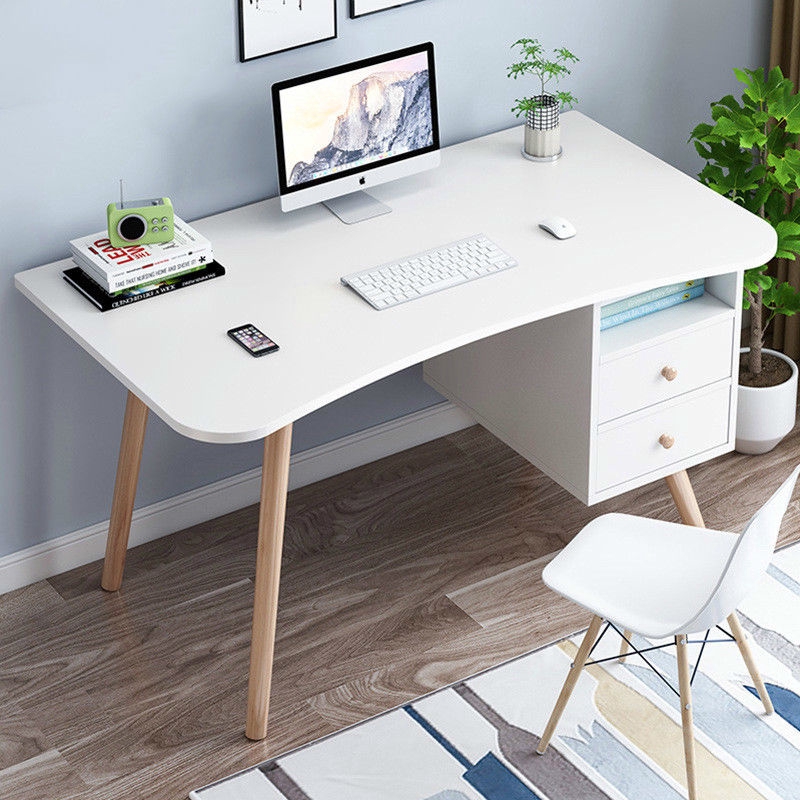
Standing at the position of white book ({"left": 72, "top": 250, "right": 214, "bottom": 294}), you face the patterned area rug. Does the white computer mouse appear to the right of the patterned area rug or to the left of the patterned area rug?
left

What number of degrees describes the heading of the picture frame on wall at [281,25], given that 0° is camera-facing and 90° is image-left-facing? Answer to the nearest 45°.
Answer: approximately 315°

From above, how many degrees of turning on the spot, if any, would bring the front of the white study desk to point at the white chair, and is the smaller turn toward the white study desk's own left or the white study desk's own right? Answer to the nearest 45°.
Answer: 0° — it already faces it

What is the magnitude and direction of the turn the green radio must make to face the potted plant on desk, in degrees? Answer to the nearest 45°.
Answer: approximately 135° to its left
